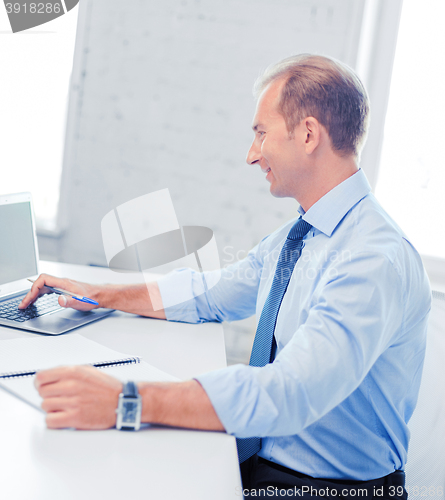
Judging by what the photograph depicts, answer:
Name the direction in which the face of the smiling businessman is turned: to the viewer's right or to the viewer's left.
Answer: to the viewer's left

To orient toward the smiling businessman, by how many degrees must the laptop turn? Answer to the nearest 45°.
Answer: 0° — it already faces them

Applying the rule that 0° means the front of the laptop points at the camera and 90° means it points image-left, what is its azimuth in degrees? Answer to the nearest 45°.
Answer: approximately 315°
